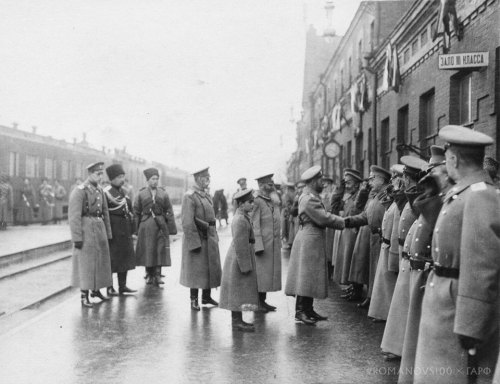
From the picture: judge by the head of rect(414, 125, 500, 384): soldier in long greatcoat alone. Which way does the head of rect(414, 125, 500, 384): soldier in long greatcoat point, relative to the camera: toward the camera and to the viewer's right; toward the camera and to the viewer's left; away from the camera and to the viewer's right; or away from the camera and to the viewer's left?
away from the camera and to the viewer's left

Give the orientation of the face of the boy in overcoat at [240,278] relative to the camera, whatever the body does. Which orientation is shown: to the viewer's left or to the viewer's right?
to the viewer's right

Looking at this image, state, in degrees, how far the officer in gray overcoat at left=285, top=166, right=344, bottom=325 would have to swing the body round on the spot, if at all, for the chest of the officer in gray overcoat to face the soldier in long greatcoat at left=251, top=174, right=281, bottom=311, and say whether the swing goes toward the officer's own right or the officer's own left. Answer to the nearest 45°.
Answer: approximately 135° to the officer's own left

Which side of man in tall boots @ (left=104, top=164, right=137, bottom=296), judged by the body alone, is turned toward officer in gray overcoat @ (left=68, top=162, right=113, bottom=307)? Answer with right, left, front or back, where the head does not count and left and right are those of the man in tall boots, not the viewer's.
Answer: right

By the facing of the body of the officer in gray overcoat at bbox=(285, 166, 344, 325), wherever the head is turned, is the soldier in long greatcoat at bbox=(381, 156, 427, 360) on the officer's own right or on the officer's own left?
on the officer's own right

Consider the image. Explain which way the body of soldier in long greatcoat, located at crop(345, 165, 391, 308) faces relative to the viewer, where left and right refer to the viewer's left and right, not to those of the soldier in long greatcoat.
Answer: facing to the left of the viewer

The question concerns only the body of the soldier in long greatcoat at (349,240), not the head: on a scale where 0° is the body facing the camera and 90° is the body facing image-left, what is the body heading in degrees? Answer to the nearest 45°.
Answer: approximately 45°

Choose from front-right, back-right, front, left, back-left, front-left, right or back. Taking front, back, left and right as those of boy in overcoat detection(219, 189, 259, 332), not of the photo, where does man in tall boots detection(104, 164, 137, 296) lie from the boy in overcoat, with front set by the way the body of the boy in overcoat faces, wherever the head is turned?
back-left

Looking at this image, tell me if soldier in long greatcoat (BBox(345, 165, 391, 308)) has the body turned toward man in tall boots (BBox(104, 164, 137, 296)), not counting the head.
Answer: yes

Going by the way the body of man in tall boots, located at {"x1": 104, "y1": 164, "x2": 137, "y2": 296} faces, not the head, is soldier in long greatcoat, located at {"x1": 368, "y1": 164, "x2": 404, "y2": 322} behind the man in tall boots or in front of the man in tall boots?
in front

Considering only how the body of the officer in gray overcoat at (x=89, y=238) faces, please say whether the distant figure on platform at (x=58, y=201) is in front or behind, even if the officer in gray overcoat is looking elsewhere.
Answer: behind

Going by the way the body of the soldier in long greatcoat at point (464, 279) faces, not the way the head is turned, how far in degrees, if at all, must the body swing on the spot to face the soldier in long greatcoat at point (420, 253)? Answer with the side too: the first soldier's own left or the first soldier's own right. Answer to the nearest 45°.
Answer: approximately 90° to the first soldier's own right

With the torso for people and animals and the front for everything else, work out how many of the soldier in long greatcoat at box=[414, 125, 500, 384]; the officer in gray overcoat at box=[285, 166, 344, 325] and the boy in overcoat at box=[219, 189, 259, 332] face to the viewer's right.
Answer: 2

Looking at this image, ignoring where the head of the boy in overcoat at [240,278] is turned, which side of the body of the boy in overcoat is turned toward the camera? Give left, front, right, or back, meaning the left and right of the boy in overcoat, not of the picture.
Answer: right

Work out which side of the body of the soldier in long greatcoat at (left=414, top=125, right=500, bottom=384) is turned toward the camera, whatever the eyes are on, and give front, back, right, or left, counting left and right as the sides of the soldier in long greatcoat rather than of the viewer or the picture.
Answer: left

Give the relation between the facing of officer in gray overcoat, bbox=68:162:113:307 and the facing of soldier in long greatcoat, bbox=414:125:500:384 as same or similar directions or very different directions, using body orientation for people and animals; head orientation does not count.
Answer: very different directions

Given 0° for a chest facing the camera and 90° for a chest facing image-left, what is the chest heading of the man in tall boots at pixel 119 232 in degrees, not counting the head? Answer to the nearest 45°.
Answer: approximately 315°
